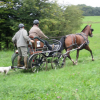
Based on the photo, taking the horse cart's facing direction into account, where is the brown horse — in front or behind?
in front

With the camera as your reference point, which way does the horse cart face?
facing away from the viewer and to the right of the viewer
